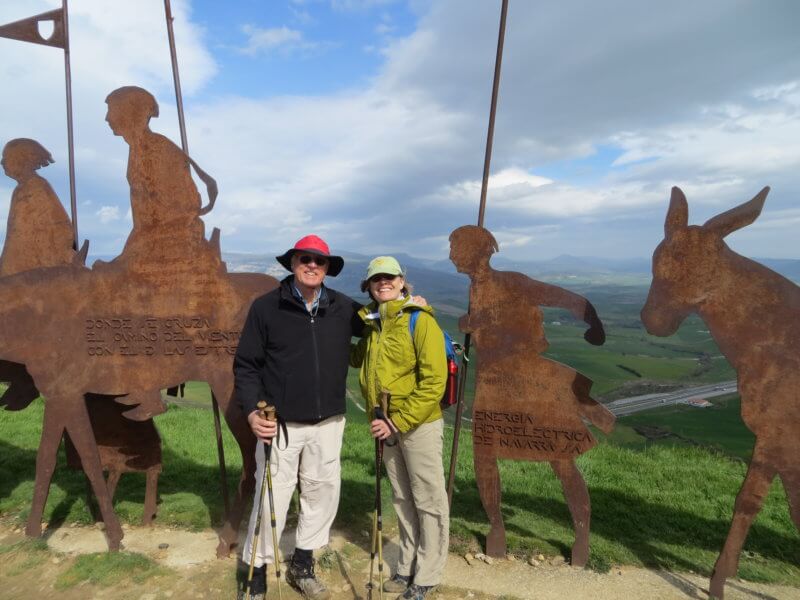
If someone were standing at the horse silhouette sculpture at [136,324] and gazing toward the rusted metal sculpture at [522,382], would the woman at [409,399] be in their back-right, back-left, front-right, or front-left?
front-right

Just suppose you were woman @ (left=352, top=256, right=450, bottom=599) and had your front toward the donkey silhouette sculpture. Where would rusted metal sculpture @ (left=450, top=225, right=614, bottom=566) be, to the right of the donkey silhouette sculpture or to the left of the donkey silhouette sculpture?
left

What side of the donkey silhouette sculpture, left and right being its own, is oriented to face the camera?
left

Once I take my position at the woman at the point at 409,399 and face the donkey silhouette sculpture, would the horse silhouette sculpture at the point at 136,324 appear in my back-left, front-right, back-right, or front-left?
back-left

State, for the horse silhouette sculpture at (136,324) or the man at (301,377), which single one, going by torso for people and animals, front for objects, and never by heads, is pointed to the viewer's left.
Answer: the horse silhouette sculpture

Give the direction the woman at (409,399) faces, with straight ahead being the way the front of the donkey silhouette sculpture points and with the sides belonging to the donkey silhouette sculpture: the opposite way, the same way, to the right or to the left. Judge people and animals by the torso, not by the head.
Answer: to the left

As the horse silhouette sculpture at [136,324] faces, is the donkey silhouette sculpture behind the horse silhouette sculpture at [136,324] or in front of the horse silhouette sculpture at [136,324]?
behind

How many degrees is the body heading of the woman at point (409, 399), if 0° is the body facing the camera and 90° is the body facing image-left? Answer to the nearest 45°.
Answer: approximately 45°

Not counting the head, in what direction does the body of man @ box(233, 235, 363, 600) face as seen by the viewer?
toward the camera

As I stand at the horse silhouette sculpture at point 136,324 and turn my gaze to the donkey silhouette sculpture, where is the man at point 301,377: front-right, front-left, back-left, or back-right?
front-right

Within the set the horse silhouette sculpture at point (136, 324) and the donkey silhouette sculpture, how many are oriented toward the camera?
0

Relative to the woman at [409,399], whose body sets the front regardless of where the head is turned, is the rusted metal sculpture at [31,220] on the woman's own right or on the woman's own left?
on the woman's own right

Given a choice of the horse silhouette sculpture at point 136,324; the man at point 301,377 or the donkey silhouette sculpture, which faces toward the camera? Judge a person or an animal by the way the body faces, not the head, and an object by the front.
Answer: the man

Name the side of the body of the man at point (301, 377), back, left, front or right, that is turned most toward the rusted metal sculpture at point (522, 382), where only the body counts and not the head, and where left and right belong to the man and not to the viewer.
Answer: left

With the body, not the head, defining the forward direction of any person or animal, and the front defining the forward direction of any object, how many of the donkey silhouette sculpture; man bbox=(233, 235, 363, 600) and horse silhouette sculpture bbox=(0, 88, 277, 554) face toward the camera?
1
